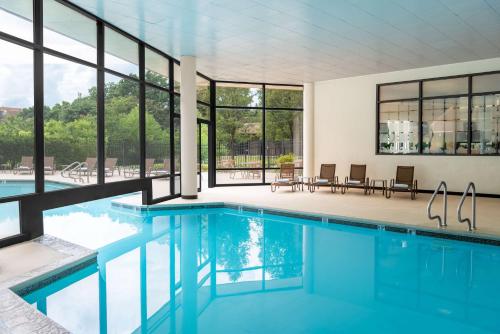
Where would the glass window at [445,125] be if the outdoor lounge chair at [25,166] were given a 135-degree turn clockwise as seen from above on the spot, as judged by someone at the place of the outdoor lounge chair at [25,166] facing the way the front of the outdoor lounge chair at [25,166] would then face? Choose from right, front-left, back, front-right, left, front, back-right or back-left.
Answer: right

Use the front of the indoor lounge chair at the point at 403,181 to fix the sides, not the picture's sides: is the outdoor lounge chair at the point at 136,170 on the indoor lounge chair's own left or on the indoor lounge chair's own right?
on the indoor lounge chair's own right

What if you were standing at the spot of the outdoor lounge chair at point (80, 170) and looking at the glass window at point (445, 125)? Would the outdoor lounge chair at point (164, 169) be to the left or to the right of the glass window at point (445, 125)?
left

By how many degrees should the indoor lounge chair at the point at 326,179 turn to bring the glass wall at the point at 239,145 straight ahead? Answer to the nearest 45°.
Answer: approximately 45° to its right

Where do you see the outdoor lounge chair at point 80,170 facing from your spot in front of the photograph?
facing to the left of the viewer

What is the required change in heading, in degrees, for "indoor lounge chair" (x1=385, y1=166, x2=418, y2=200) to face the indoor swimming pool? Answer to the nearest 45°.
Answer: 0° — it already faces it

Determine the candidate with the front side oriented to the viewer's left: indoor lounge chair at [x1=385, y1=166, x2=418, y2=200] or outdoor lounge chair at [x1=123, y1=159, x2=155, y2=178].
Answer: outdoor lounge chair at [x1=123, y1=159, x2=155, y2=178]
